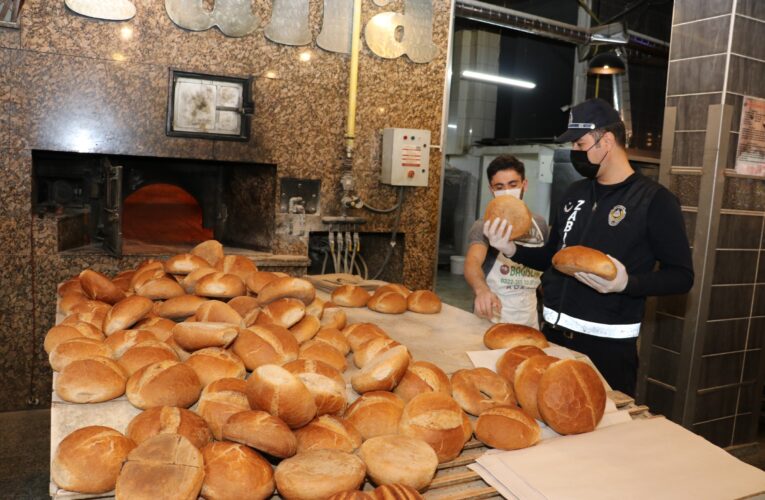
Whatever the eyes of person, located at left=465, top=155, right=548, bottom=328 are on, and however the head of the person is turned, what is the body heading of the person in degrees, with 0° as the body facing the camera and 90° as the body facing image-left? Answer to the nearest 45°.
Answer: approximately 0°

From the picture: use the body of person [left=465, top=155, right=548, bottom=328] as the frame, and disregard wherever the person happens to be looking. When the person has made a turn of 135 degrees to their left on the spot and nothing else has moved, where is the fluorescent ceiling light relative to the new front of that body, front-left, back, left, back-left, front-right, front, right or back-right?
front-left

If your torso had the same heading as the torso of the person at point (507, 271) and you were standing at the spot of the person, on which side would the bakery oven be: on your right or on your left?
on your right

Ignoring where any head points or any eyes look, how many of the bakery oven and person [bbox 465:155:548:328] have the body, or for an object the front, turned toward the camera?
2

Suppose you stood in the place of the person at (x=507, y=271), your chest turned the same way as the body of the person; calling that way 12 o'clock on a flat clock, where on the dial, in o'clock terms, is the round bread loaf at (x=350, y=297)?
The round bread loaf is roughly at 3 o'clock from the person.

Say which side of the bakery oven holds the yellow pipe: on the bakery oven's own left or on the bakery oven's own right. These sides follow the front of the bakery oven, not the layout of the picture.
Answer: on the bakery oven's own left

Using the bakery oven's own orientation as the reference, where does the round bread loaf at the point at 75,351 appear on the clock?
The round bread loaf is roughly at 12 o'clock from the bakery oven.
